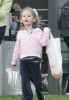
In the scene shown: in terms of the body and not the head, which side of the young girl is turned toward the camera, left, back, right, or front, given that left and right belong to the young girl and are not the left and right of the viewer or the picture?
front
